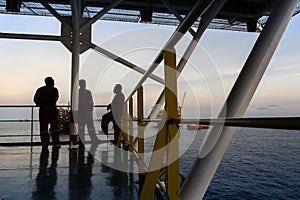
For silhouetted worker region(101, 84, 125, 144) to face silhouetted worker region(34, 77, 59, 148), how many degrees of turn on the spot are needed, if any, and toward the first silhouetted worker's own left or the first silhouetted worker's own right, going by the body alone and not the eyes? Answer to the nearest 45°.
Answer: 0° — they already face them

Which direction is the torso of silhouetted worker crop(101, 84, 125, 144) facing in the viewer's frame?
to the viewer's left
